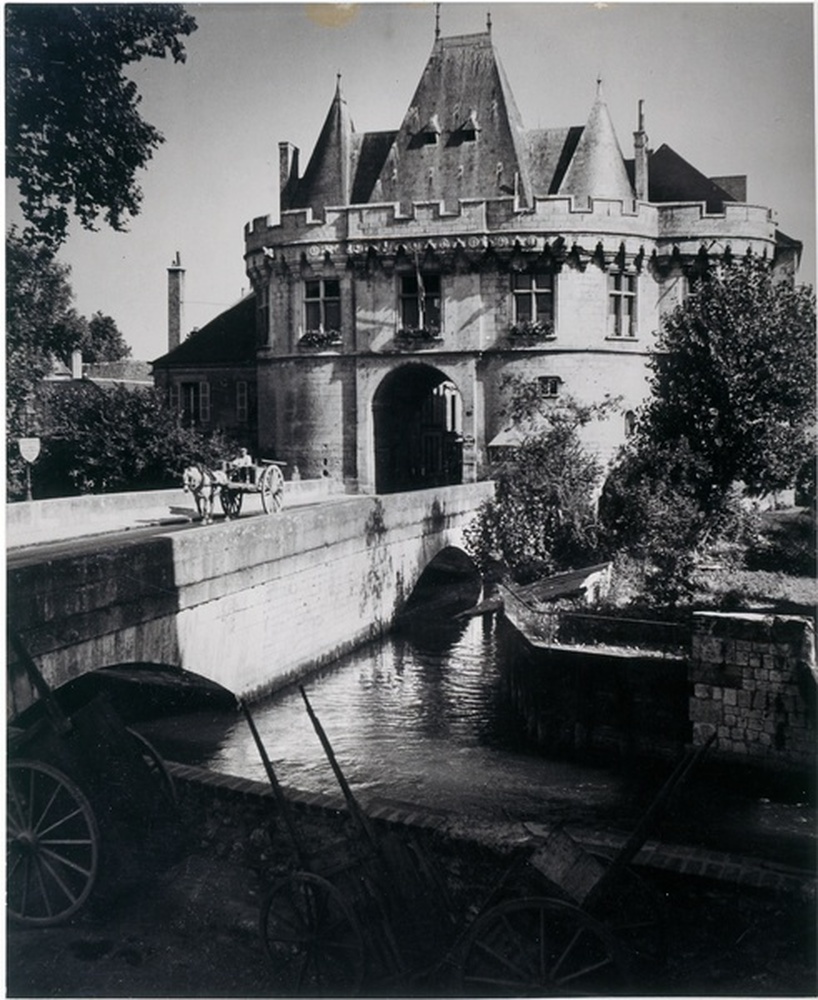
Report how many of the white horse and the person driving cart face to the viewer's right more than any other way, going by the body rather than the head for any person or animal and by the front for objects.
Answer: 0

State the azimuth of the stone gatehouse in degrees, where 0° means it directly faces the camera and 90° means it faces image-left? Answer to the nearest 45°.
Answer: approximately 45°

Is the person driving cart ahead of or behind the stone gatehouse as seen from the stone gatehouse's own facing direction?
ahead

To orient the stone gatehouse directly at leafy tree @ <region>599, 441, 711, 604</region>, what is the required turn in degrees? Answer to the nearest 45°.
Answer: approximately 45° to its left

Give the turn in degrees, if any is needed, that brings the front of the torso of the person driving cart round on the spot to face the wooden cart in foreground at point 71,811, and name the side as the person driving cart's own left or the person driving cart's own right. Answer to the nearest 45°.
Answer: approximately 45° to the person driving cart's own left

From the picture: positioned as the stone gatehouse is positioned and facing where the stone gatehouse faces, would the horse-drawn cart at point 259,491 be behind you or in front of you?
in front

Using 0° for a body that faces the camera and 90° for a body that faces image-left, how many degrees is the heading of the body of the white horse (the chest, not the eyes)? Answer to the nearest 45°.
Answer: approximately 45°
